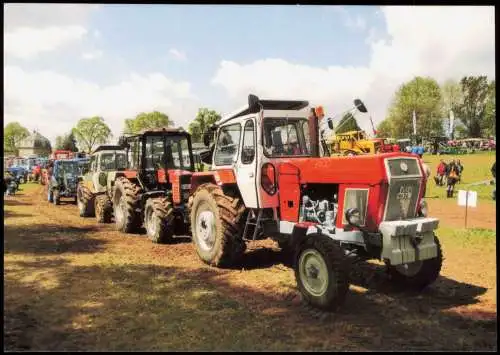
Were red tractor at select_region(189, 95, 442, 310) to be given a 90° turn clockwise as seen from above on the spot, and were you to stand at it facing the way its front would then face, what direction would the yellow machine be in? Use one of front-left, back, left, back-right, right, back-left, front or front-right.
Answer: back-right

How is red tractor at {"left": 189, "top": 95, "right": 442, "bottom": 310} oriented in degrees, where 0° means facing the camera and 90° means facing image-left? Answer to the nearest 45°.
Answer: approximately 315°

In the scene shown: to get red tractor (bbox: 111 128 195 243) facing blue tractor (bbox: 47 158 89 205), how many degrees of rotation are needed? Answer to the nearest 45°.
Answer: approximately 135° to its left

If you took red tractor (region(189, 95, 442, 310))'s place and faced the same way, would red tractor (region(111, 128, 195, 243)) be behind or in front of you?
behind

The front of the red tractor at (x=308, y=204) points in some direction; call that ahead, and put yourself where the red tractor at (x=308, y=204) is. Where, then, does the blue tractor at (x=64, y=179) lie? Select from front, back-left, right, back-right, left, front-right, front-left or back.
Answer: back

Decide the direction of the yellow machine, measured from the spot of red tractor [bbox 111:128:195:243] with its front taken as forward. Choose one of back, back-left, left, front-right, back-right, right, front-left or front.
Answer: left

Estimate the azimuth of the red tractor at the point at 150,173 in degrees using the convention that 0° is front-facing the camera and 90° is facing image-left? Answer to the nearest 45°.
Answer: approximately 315°

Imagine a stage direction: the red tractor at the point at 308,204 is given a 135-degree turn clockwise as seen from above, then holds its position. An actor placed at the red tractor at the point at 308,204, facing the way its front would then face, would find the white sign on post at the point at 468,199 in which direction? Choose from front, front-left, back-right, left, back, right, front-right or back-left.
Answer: back-right

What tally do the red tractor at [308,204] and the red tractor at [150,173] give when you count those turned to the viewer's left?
0

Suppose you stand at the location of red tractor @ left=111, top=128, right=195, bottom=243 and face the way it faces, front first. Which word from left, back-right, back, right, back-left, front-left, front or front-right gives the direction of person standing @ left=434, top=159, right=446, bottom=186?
left
